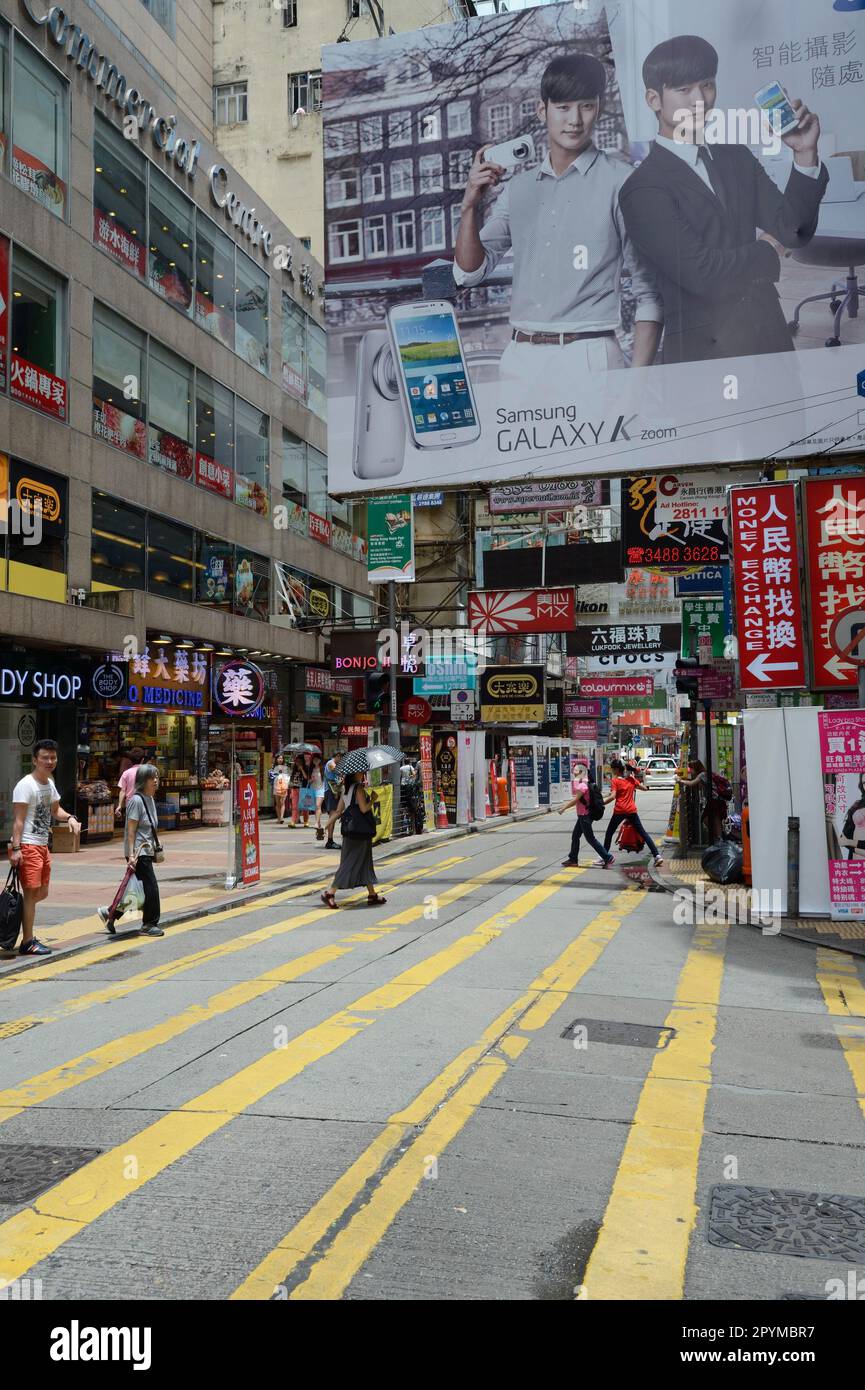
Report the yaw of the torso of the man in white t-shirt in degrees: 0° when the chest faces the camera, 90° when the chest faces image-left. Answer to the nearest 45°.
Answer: approximately 315°

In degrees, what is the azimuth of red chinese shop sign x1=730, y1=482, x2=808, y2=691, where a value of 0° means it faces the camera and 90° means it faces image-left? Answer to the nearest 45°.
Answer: approximately 0°

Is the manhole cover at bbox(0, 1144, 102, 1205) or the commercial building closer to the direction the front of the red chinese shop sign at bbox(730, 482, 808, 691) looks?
the manhole cover

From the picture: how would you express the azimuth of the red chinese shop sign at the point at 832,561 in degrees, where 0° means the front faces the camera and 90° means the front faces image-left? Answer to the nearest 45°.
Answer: approximately 0°

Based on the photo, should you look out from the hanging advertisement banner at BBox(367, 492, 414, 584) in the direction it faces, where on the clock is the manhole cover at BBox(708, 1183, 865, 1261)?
The manhole cover is roughly at 12 o'clock from the hanging advertisement banner.

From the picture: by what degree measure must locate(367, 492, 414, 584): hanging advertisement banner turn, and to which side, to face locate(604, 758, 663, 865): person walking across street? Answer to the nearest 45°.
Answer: approximately 45° to its left

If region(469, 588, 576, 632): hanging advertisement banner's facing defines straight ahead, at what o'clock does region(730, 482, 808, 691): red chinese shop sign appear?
The red chinese shop sign is roughly at 11 o'clock from the hanging advertisement banner.

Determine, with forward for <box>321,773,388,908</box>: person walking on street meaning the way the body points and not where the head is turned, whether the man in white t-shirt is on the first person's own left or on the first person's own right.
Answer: on the first person's own right
